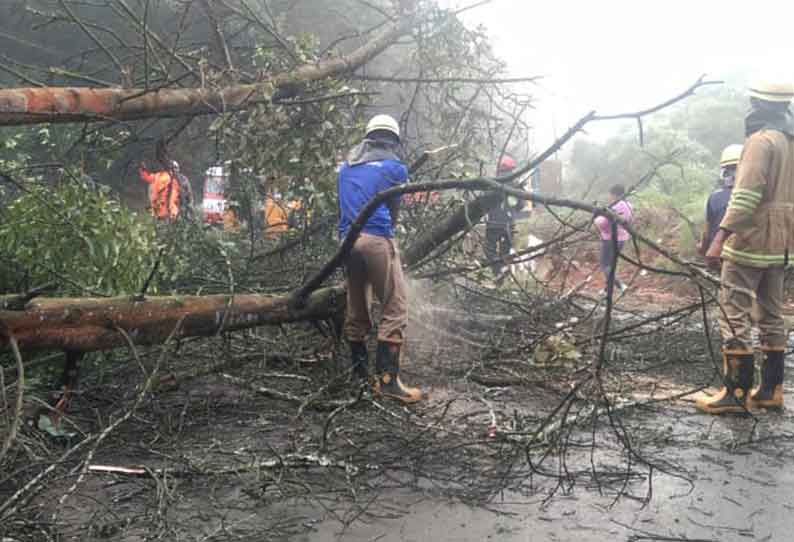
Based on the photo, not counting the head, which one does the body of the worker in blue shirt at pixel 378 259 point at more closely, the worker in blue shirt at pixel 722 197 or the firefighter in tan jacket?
the worker in blue shirt

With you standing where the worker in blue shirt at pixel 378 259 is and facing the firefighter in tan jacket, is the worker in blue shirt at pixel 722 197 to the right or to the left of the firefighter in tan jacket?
left

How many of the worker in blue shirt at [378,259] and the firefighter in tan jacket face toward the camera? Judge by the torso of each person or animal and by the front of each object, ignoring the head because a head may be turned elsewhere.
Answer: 0

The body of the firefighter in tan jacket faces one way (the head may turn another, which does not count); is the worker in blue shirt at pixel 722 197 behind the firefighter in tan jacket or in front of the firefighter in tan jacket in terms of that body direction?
in front

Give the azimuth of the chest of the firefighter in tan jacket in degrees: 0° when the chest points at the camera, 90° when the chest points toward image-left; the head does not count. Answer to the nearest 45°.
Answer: approximately 135°

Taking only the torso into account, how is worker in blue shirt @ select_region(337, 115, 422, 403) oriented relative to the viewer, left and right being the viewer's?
facing away from the viewer and to the right of the viewer
